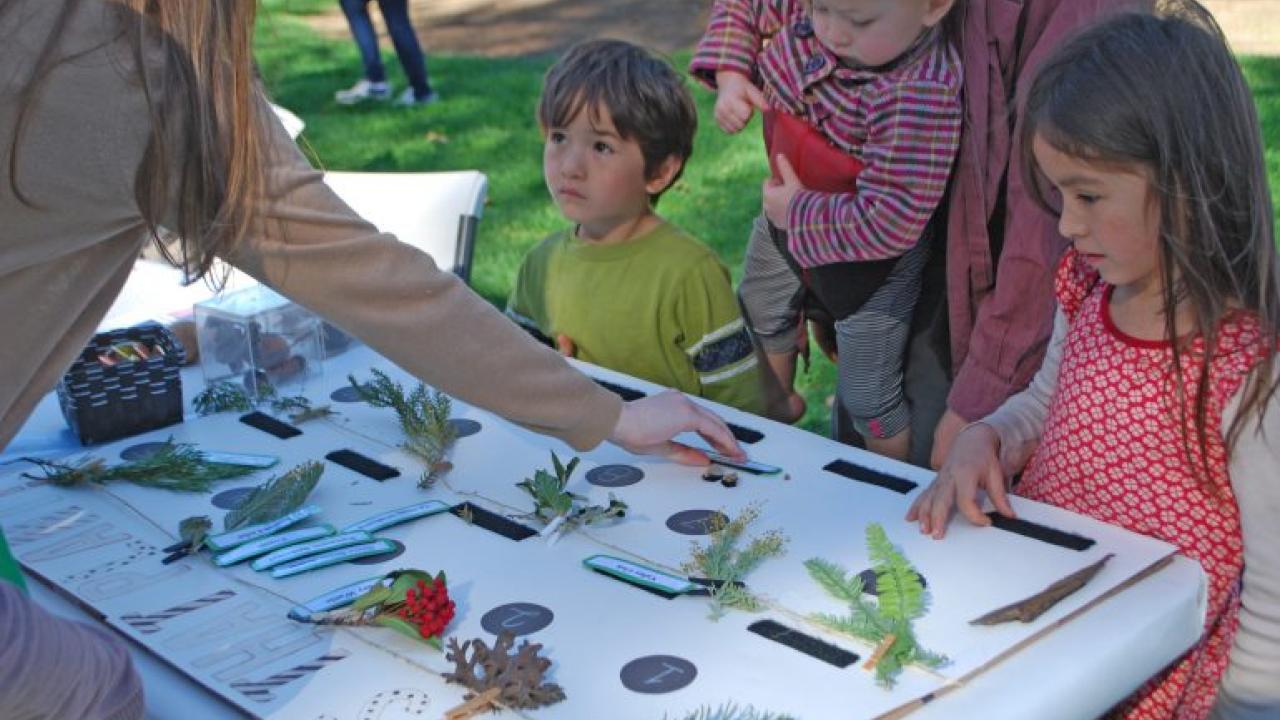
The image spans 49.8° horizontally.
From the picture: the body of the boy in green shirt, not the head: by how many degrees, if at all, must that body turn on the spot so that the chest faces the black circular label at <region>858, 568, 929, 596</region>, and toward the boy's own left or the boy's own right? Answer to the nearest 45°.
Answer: approximately 45° to the boy's own left

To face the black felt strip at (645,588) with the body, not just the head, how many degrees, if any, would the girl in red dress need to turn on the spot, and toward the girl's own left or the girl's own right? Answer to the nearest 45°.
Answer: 0° — they already face it

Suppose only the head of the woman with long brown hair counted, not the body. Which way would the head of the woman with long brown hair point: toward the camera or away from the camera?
away from the camera

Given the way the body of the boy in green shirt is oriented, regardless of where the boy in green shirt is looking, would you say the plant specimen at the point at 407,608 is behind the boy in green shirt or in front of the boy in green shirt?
in front

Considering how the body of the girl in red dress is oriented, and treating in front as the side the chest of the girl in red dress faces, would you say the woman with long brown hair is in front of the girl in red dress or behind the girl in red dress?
in front

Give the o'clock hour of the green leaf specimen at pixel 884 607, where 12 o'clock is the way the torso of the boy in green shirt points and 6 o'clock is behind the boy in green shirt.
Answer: The green leaf specimen is roughly at 10 o'clock from the boy in green shirt.

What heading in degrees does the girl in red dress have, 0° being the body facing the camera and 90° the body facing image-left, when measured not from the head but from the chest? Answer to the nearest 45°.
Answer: approximately 45°

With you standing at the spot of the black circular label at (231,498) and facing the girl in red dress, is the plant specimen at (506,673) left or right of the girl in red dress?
right

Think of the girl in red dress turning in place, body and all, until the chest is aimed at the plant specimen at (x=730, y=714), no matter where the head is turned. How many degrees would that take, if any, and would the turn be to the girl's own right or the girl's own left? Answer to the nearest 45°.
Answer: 0° — they already face it

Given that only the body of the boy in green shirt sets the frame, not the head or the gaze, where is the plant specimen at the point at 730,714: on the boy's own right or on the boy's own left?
on the boy's own left

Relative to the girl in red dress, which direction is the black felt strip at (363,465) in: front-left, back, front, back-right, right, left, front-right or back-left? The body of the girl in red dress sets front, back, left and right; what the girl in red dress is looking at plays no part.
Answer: front-right
